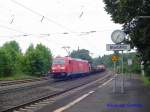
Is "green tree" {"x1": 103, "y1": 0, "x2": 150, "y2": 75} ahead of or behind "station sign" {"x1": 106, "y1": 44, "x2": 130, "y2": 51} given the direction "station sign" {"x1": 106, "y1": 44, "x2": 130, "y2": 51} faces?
behind

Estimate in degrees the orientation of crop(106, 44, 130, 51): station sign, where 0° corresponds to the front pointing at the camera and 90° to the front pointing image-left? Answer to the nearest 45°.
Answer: approximately 0°
